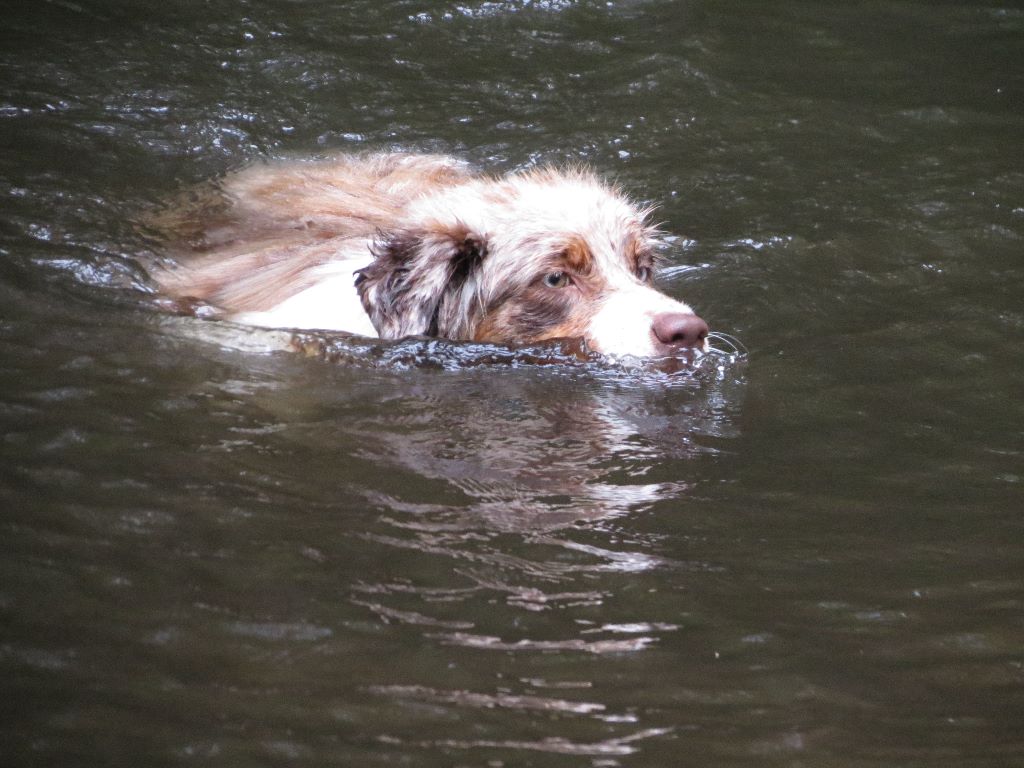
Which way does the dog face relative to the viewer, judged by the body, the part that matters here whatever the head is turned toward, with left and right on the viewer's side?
facing the viewer and to the right of the viewer
